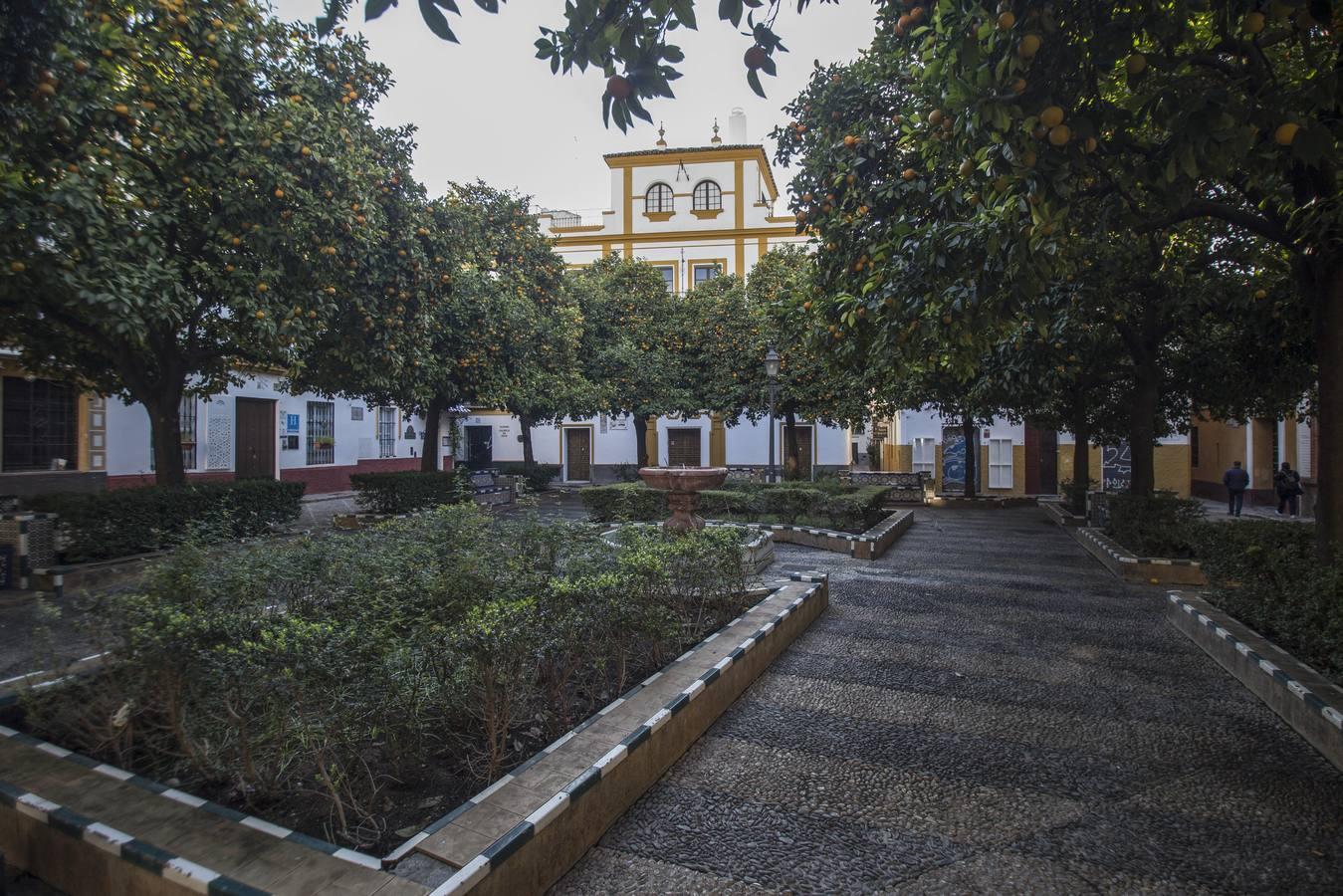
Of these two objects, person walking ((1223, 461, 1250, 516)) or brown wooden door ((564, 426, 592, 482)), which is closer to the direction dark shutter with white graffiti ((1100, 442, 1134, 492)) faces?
the person walking

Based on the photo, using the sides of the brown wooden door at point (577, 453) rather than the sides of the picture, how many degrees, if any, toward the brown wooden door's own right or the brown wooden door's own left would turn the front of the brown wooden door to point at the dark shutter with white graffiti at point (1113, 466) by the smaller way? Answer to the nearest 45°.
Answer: approximately 45° to the brown wooden door's own left

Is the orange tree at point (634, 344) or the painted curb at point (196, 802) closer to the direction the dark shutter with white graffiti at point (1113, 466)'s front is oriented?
the painted curb

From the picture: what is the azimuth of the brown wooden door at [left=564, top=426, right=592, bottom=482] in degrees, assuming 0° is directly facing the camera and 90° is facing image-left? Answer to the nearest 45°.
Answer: approximately 0°

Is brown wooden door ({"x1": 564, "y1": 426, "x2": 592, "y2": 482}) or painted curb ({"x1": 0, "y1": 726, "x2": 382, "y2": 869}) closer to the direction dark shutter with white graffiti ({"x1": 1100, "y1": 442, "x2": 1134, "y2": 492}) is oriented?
the painted curb

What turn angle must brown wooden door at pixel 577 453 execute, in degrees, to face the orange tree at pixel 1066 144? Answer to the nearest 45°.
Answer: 0° — it already faces it

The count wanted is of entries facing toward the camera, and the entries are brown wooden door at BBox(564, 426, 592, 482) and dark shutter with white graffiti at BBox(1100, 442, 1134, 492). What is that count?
2

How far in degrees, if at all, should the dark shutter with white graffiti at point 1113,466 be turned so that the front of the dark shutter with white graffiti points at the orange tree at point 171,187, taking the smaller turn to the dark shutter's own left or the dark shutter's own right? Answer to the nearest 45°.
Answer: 0° — it already faces it

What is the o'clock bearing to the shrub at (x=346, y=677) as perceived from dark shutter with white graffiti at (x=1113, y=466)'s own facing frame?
The shrub is roughly at 12 o'clock from the dark shutter with white graffiti.

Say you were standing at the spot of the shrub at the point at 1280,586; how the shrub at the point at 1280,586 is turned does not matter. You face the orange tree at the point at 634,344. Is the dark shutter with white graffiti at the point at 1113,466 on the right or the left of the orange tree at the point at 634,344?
right
